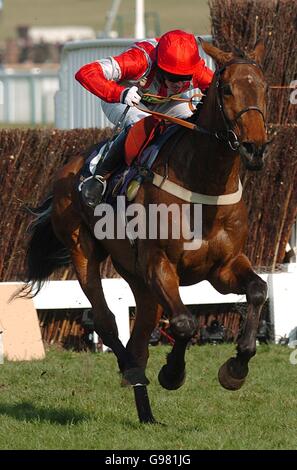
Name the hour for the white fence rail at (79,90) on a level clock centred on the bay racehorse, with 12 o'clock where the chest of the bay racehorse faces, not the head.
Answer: The white fence rail is roughly at 7 o'clock from the bay racehorse.

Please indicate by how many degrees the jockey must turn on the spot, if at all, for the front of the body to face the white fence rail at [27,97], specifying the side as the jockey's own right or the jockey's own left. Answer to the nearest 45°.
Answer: approximately 135° to the jockey's own left

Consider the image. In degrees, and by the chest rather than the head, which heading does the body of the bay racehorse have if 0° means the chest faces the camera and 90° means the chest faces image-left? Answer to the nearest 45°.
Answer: approximately 315°

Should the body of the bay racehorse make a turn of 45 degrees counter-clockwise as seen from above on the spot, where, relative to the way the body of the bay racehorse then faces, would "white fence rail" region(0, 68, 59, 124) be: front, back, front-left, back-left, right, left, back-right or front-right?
left

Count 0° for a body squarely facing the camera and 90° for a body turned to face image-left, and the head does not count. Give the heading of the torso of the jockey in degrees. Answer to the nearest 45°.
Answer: approximately 315°
